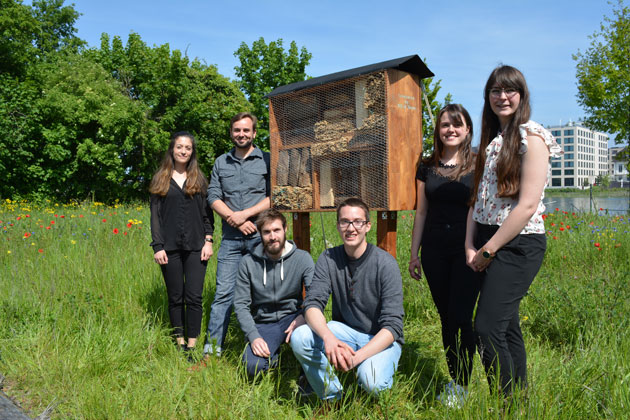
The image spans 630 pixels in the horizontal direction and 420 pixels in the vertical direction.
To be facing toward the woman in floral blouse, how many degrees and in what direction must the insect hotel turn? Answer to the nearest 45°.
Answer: approximately 90° to its left

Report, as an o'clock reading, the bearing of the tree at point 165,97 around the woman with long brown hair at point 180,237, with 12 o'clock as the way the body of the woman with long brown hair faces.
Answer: The tree is roughly at 6 o'clock from the woman with long brown hair.

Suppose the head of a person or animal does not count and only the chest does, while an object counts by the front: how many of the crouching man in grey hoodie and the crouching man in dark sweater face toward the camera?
2

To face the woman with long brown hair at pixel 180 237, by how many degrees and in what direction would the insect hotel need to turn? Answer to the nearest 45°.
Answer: approximately 45° to its right

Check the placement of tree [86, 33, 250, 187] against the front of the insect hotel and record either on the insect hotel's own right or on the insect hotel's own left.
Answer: on the insect hotel's own right
